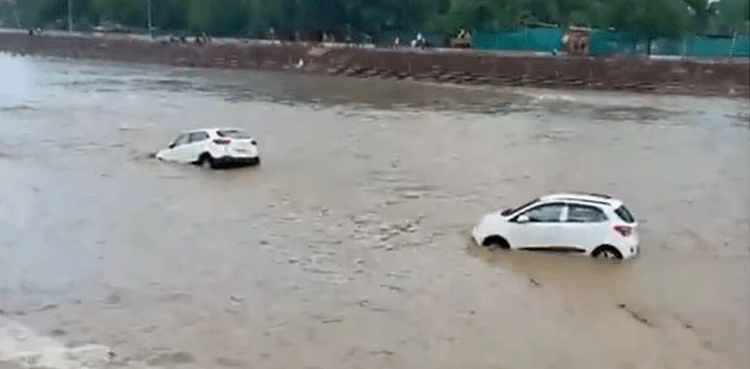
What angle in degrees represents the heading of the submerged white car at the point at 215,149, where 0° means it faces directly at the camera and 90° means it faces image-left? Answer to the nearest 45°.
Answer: approximately 135°

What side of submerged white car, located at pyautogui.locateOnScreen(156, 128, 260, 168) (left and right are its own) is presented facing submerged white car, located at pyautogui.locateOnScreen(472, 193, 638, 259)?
back
